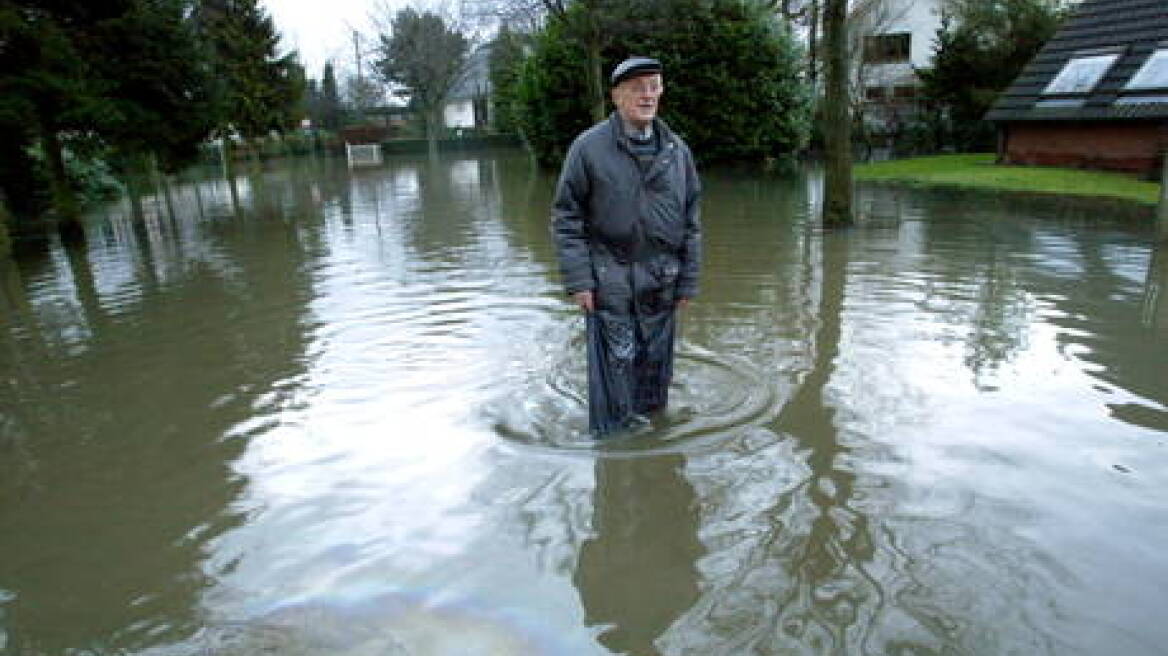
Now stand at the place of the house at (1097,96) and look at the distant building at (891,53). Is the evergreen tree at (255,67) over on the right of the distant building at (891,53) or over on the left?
left

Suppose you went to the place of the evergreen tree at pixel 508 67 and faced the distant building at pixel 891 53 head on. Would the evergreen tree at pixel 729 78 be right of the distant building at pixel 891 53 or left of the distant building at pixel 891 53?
right

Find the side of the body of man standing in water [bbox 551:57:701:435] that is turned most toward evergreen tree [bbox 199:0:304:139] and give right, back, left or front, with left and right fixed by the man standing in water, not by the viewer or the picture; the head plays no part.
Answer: back

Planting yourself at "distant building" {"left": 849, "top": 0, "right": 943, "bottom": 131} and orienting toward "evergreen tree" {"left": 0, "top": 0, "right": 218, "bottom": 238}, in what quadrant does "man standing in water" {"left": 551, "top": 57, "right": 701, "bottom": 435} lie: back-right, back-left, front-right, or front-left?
front-left

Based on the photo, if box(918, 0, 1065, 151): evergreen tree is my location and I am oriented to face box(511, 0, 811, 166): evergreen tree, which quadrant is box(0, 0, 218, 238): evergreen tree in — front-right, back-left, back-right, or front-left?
front-left

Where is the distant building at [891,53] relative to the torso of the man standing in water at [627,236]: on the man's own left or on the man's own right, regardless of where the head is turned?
on the man's own left

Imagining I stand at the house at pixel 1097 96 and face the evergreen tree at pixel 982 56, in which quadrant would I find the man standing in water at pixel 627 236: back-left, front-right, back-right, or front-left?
back-left

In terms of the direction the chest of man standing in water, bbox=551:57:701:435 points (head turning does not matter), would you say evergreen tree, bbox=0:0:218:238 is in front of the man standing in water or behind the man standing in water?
behind

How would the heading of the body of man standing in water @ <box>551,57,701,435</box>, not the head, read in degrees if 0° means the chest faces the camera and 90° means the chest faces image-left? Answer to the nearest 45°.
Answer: approximately 315°

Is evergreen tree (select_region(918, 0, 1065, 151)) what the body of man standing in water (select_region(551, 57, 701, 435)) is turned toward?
no

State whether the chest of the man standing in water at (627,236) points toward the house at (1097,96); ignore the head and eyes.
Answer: no

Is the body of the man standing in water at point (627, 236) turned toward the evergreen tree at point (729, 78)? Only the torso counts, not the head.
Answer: no
